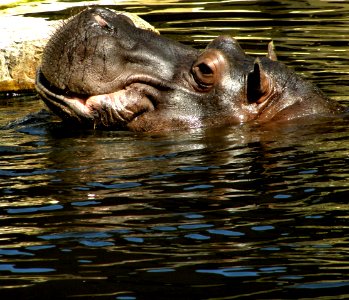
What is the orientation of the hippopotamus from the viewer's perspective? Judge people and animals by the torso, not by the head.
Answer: to the viewer's left
